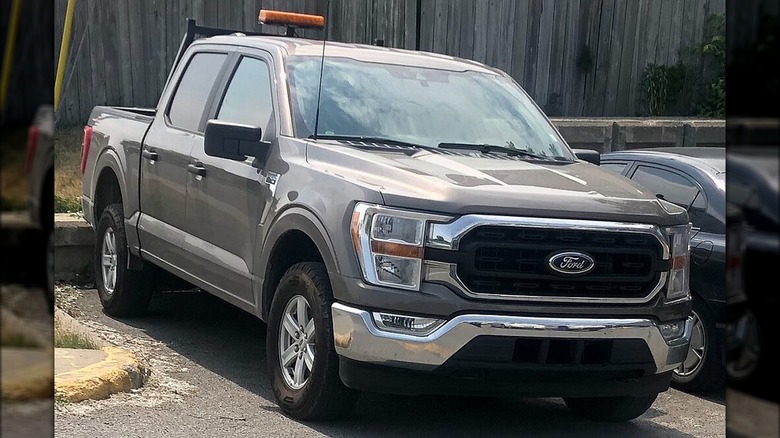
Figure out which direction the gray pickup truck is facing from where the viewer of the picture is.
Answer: facing the viewer and to the right of the viewer

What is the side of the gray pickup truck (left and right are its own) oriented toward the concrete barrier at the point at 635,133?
left

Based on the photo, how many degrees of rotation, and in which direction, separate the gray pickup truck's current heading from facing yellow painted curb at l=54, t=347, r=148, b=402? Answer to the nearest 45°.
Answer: approximately 135° to its right
